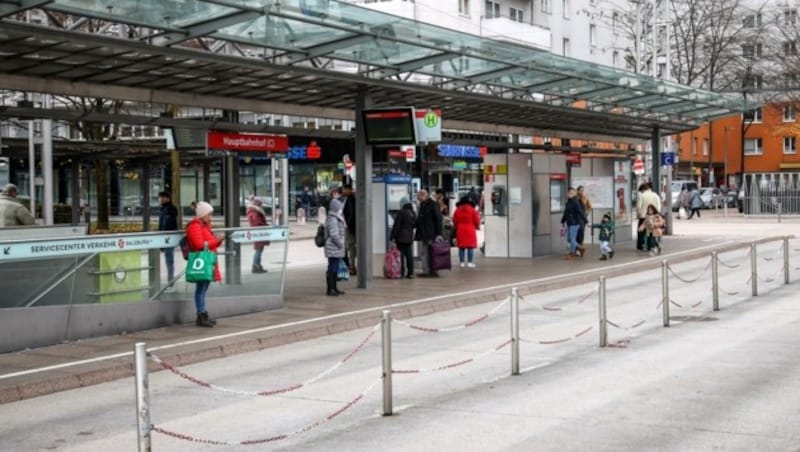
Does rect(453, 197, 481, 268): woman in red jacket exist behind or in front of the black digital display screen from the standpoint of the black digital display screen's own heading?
behind

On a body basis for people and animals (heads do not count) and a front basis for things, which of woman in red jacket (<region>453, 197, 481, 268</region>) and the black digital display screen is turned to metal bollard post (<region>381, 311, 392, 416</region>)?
the black digital display screen

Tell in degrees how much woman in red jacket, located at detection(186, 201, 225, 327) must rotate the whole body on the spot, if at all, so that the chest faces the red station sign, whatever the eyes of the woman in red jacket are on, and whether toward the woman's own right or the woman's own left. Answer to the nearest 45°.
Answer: approximately 90° to the woman's own left

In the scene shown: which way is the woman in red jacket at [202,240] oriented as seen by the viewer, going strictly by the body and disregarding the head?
to the viewer's right

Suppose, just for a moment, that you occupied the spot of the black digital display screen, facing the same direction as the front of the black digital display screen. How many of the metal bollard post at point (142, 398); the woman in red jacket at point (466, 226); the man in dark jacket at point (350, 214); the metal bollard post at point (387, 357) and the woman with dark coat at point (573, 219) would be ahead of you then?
2

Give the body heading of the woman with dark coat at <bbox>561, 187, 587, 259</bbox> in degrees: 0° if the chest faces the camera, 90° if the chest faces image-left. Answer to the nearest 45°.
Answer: approximately 45°

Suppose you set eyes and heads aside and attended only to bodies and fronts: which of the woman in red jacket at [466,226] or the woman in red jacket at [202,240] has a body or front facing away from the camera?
the woman in red jacket at [466,226]

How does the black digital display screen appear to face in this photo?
toward the camera

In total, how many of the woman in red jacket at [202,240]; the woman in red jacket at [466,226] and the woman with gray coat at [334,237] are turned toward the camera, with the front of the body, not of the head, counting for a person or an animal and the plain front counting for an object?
0

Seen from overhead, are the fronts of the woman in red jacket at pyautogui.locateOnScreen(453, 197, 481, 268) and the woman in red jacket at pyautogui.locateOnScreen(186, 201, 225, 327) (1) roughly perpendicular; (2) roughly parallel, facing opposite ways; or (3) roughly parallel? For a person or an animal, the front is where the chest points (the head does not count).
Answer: roughly perpendicular

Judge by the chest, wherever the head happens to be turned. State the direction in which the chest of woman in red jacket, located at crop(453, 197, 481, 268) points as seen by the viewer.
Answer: away from the camera

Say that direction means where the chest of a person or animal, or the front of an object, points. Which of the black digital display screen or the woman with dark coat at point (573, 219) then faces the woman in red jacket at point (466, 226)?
the woman with dark coat
